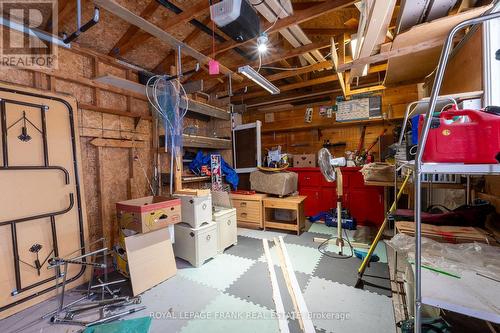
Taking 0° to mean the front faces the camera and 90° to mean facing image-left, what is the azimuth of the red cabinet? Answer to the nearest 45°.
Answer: approximately 0°

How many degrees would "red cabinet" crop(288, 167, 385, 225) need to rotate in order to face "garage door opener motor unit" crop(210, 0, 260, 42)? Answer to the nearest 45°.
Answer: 0° — it already faces it

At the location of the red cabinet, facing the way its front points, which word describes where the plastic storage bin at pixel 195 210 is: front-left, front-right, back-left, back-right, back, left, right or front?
front-right

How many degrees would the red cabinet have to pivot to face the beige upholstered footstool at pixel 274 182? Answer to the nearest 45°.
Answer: approximately 45° to its right

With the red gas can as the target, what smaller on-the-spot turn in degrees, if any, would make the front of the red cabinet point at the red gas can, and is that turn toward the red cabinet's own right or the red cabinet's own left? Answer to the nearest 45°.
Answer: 0° — it already faces it

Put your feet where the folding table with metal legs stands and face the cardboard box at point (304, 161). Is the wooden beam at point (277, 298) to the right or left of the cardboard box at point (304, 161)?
right

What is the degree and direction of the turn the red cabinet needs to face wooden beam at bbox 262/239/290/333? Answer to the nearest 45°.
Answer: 0° — it already faces it
